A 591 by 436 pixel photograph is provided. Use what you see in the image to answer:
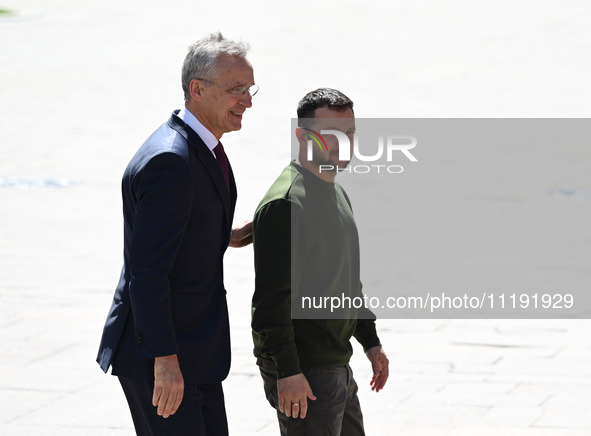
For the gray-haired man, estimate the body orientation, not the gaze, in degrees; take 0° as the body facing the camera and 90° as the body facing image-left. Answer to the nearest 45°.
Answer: approximately 270°

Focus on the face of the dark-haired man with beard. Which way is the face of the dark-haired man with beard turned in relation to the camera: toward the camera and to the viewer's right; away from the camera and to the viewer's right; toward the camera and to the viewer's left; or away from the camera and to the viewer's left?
toward the camera and to the viewer's right

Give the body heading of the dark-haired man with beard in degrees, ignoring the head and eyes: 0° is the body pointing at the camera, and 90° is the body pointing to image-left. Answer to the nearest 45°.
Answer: approximately 315°
